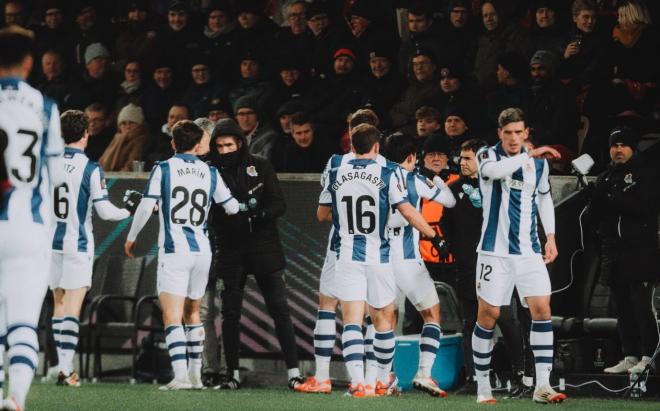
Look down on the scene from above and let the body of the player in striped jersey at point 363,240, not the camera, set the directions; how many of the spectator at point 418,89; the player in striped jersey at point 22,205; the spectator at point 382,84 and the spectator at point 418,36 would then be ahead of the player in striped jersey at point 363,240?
3

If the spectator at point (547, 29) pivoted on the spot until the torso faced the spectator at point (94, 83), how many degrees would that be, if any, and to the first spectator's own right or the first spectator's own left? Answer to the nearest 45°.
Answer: approximately 90° to the first spectator's own right

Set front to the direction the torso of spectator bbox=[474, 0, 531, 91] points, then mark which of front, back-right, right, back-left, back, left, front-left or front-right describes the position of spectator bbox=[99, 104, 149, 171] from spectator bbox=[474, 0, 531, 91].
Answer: front-right

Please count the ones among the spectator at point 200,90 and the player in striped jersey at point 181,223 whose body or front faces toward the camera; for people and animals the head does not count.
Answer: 1

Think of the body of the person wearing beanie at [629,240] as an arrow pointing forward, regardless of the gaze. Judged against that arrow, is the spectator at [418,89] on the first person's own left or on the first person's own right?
on the first person's own right

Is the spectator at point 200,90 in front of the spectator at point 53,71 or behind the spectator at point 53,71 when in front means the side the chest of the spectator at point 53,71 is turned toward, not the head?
in front

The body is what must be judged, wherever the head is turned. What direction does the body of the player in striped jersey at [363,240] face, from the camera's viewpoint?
away from the camera

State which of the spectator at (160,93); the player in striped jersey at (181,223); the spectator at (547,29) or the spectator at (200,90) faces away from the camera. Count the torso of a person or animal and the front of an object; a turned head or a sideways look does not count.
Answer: the player in striped jersey

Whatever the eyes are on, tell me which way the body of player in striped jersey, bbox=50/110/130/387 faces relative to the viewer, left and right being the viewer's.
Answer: facing away from the viewer and to the right of the viewer

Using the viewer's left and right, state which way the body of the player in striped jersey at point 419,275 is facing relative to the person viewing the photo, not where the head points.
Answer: facing away from the viewer and to the right of the viewer

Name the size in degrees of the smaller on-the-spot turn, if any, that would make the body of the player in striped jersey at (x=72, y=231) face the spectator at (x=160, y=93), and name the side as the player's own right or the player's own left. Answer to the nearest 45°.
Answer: approximately 45° to the player's own left
